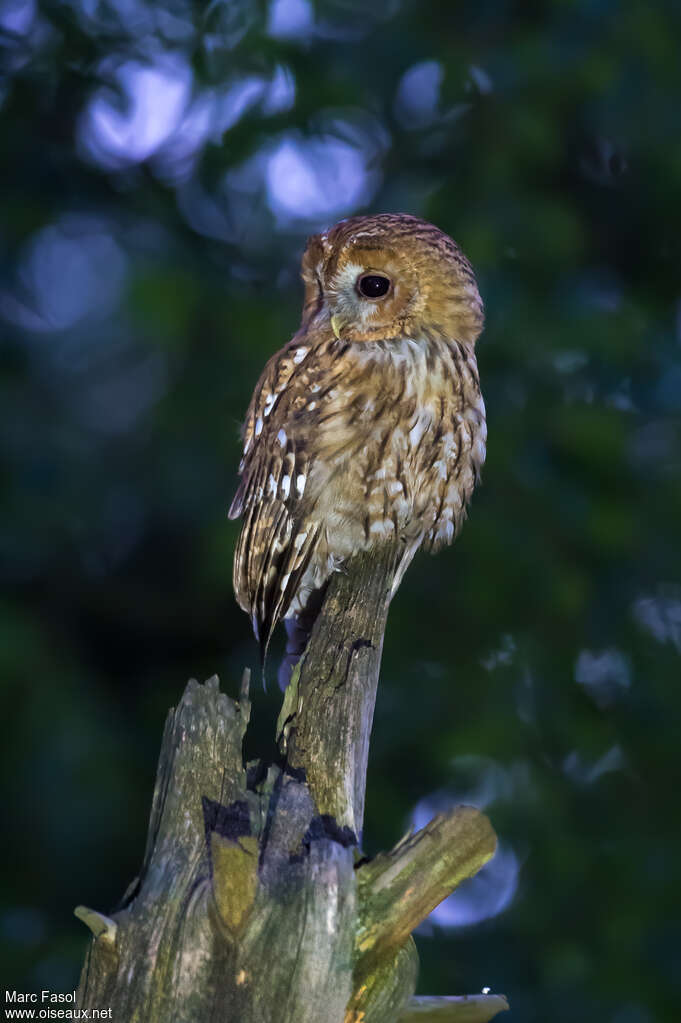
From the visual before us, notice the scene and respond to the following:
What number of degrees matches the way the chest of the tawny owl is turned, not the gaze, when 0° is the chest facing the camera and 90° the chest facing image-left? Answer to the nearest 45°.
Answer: approximately 315°
